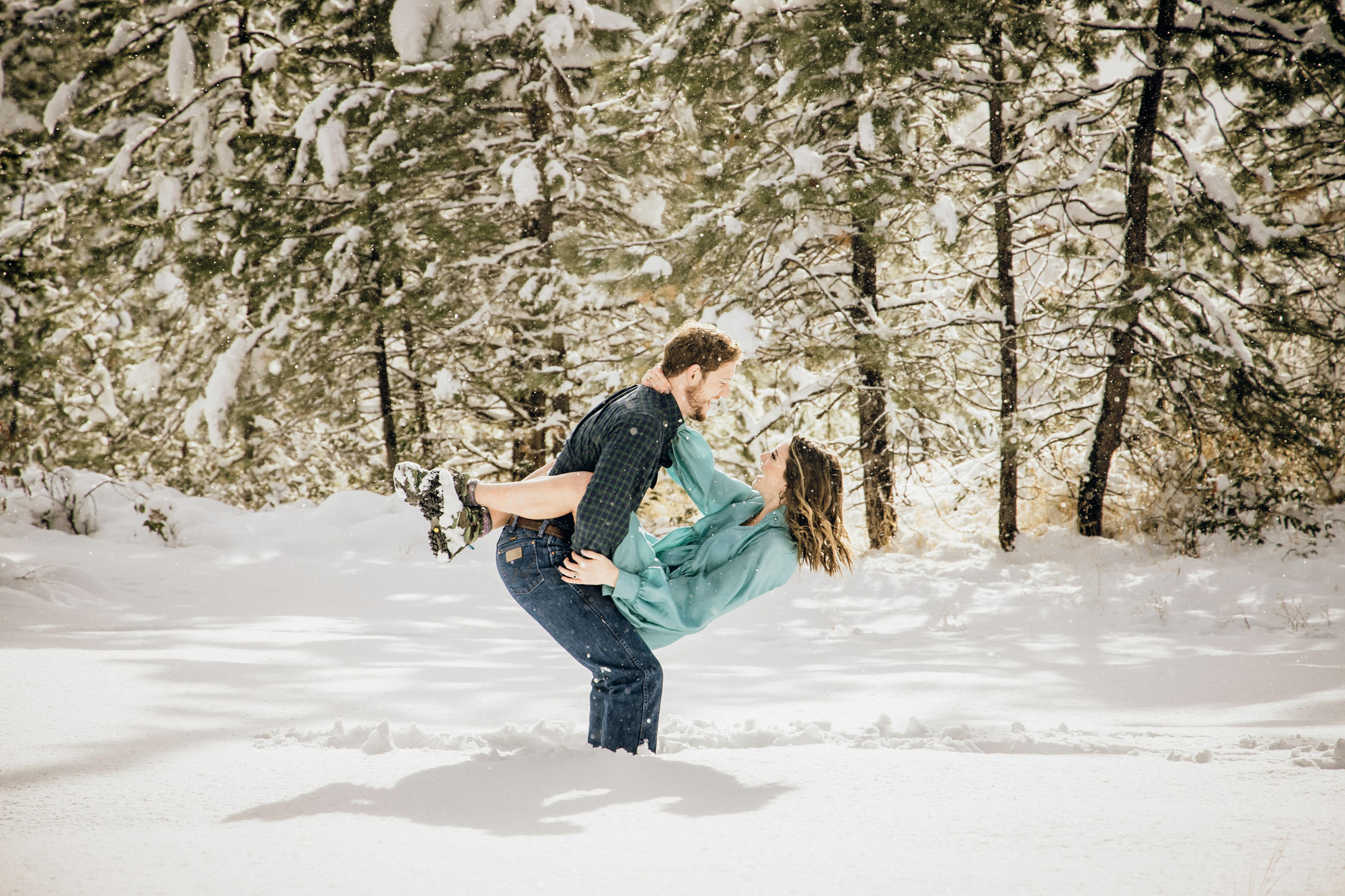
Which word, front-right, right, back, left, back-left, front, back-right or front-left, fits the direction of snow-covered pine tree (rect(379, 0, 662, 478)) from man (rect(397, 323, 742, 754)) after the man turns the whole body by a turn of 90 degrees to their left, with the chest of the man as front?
front

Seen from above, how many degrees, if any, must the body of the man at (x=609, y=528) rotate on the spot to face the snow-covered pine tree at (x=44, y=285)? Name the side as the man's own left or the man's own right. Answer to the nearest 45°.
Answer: approximately 135° to the man's own left

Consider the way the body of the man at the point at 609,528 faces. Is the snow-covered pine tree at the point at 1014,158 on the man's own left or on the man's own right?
on the man's own left

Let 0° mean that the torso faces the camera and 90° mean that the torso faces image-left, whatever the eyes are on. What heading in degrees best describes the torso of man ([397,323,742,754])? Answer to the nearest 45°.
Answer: approximately 270°

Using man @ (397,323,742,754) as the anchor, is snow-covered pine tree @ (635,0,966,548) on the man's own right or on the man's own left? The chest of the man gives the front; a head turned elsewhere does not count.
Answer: on the man's own left
